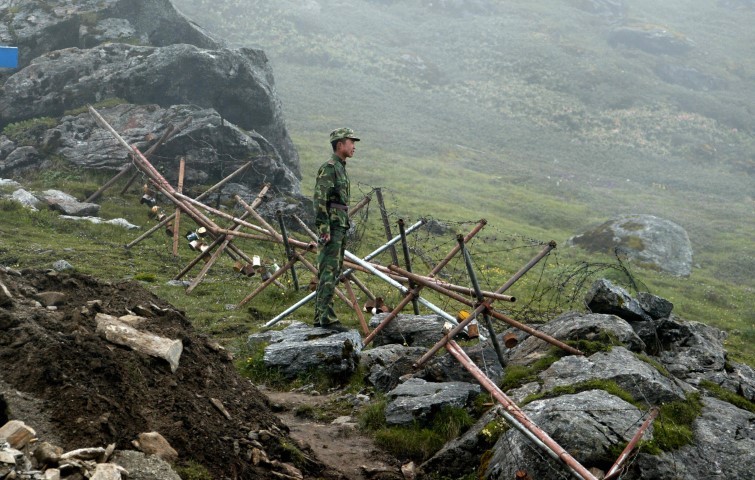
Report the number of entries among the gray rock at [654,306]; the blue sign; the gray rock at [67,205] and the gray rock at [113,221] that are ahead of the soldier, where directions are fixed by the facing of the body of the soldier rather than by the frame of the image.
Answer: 1

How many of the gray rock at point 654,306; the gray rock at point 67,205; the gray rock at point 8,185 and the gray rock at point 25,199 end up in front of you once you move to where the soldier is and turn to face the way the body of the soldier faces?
1

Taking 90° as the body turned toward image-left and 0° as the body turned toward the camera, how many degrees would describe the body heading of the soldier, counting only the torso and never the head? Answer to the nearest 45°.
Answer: approximately 270°

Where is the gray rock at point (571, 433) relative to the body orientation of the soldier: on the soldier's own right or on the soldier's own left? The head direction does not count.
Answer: on the soldier's own right

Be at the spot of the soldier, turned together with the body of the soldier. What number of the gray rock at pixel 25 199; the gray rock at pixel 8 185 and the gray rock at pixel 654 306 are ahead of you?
1

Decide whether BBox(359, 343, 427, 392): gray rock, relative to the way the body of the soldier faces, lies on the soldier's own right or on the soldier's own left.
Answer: on the soldier's own right

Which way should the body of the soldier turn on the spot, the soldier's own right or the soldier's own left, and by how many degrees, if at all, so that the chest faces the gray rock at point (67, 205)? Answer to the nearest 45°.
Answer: approximately 135° to the soldier's own left

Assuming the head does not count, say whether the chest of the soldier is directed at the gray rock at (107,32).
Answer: no

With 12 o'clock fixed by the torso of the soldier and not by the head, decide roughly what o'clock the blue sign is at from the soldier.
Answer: The blue sign is roughly at 7 o'clock from the soldier.

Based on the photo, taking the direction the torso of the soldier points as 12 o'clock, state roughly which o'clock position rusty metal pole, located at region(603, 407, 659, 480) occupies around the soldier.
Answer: The rusty metal pole is roughly at 2 o'clock from the soldier.

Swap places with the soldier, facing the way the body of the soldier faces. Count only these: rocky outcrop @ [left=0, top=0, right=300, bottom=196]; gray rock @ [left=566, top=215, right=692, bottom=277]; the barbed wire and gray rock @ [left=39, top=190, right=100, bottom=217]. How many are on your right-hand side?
0

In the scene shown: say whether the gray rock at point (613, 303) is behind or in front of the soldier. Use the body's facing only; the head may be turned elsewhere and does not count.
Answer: in front

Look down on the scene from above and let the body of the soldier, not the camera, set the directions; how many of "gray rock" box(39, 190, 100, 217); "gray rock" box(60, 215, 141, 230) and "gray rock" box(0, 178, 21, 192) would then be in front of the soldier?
0

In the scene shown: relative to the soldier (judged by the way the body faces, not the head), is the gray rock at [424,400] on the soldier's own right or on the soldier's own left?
on the soldier's own right

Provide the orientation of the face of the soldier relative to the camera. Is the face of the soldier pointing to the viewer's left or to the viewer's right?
to the viewer's right

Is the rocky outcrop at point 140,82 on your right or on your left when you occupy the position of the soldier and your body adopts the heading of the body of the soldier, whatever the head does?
on your left

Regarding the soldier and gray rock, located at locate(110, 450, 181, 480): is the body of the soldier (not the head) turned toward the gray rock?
no
